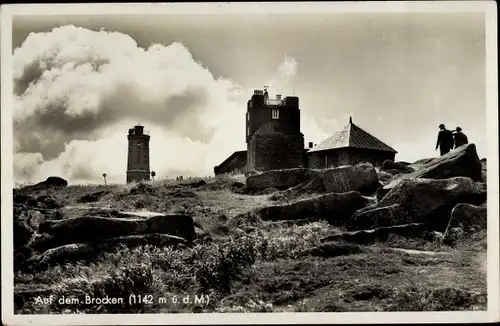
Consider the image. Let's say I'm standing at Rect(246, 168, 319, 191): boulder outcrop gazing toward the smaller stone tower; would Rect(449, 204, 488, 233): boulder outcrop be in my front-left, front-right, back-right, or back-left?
back-left
